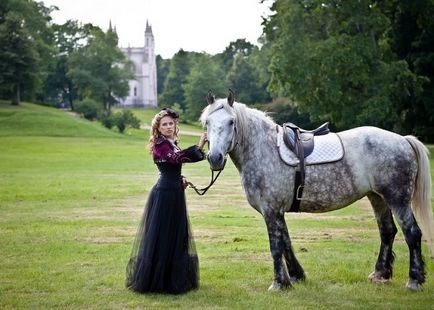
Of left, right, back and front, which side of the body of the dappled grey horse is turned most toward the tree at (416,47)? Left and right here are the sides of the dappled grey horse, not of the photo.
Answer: right

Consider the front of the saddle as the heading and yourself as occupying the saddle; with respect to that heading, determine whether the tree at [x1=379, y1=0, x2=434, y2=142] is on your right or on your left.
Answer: on your right

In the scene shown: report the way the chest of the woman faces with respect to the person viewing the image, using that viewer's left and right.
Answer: facing to the right of the viewer

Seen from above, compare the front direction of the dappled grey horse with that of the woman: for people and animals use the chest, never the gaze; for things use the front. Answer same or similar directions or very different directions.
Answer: very different directions

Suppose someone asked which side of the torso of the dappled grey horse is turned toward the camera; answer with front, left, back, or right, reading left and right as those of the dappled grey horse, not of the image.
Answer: left

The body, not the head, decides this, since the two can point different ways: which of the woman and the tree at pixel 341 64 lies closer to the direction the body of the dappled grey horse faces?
the woman

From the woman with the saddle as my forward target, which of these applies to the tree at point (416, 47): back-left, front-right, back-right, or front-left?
front-left

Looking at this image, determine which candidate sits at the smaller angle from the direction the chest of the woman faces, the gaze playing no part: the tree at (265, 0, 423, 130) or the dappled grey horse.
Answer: the dappled grey horse

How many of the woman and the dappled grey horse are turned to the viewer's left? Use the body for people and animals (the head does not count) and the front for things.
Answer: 1

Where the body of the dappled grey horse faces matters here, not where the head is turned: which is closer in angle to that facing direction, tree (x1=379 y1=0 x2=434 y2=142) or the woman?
the woman

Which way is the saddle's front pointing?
to the viewer's left

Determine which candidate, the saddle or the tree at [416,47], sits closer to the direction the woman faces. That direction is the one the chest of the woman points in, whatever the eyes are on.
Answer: the saddle
